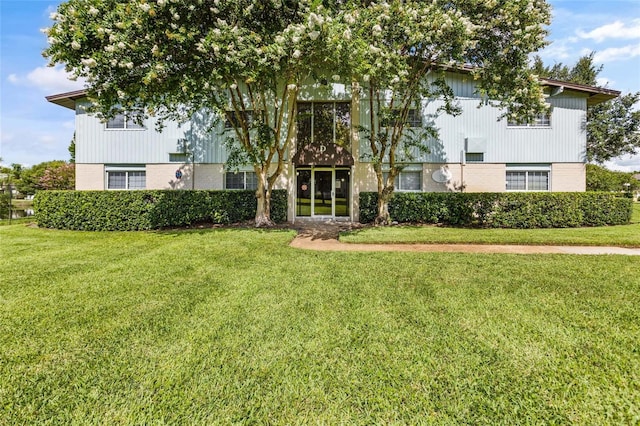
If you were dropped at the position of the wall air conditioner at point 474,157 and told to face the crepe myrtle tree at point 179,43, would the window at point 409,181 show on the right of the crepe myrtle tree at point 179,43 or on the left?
right

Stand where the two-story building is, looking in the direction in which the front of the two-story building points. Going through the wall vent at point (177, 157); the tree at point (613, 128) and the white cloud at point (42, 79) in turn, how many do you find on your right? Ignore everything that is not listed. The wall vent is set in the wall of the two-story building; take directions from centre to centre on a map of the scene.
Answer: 2

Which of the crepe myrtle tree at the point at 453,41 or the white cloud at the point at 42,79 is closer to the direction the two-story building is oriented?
the crepe myrtle tree

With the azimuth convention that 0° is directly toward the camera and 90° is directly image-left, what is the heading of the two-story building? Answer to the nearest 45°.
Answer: approximately 0°

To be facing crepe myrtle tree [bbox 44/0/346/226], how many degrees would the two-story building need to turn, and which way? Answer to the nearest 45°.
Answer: approximately 45° to its right

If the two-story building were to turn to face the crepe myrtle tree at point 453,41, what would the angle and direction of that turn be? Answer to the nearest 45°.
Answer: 0° — it already faces it

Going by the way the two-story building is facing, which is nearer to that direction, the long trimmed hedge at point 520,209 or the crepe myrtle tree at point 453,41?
the crepe myrtle tree
